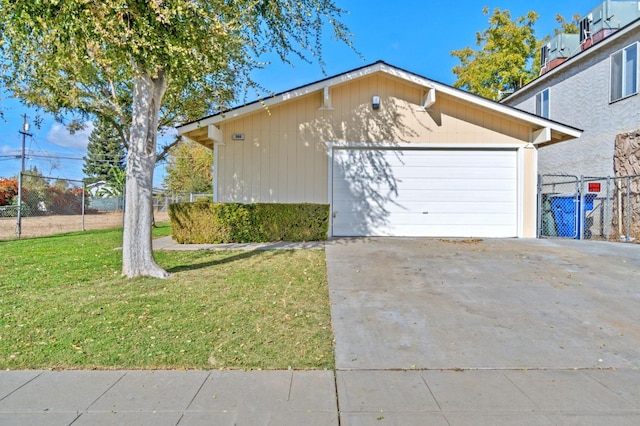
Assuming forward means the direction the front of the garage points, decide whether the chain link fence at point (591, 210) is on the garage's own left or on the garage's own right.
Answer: on the garage's own left

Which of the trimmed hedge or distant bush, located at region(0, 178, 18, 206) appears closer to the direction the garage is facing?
the trimmed hedge

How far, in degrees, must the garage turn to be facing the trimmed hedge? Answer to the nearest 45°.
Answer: approximately 45° to its right

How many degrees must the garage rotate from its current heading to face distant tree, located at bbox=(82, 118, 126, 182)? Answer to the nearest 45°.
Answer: approximately 135° to its right

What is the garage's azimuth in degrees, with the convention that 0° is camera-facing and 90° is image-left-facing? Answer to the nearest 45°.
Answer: approximately 0°

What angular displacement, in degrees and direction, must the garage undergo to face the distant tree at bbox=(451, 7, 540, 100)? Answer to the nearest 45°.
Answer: approximately 135° to its left

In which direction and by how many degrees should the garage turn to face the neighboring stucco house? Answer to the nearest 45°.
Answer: approximately 135° to its left

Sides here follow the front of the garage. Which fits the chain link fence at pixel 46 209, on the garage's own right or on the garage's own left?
on the garage's own right
